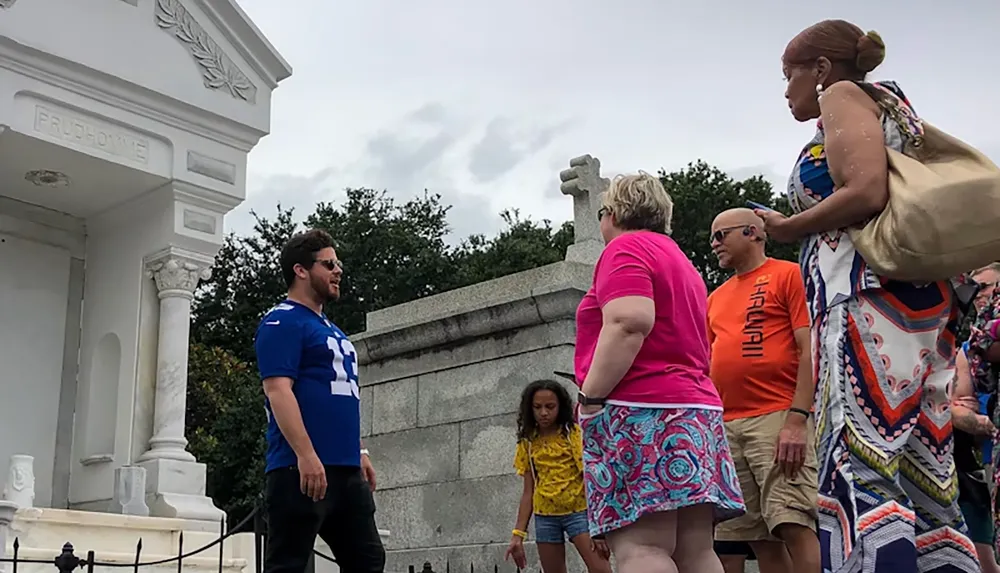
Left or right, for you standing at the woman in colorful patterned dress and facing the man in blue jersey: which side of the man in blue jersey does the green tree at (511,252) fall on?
right

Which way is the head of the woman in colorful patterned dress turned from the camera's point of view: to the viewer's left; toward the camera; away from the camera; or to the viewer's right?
to the viewer's left

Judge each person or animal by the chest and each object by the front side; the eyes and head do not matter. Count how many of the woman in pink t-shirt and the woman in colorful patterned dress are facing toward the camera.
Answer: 0

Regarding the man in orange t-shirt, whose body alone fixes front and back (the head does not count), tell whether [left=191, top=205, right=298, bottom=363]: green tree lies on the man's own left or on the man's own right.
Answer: on the man's own right

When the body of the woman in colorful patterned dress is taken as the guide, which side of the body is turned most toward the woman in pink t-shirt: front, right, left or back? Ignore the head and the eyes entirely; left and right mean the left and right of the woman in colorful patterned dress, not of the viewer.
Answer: front

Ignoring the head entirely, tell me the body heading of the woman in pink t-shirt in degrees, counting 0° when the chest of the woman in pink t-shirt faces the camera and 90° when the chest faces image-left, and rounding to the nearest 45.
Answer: approximately 135°

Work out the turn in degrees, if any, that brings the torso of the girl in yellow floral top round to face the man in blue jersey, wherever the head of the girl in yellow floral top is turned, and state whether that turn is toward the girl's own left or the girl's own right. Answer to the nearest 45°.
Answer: approximately 45° to the girl's own right

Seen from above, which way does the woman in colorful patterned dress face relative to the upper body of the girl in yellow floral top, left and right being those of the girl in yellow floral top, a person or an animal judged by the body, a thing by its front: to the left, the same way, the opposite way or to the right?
to the right

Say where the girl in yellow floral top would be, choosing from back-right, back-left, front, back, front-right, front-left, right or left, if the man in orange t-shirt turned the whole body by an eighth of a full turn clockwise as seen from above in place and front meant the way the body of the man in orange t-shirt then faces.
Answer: front-right

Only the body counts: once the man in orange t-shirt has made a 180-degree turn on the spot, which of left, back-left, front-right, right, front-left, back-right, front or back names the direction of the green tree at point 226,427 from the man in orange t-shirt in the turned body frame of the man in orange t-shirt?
left

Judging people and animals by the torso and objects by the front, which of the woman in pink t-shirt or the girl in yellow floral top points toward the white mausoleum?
the woman in pink t-shirt

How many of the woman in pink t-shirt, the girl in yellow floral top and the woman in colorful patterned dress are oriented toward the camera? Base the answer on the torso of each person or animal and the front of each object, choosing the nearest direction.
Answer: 1

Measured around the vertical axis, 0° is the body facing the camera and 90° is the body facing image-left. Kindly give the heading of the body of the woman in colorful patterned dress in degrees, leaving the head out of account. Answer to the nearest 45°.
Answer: approximately 90°
